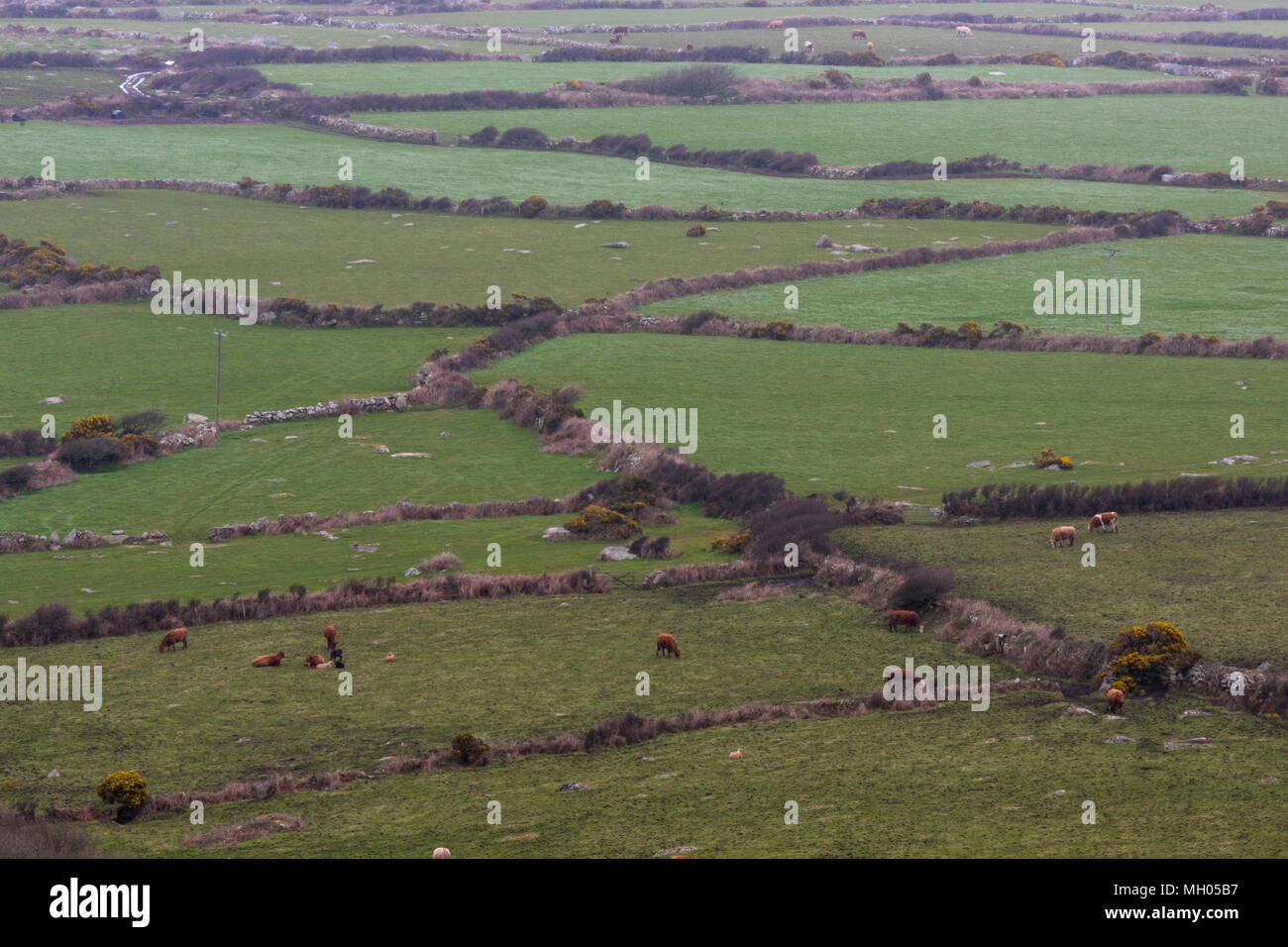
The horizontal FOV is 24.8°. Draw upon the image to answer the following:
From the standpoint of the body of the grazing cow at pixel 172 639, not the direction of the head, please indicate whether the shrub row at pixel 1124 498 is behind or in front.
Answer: behind

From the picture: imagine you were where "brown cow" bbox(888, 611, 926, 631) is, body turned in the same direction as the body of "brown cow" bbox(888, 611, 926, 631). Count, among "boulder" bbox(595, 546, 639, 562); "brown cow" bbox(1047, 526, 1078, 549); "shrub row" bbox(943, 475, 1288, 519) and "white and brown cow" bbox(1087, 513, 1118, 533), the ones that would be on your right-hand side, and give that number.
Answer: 0

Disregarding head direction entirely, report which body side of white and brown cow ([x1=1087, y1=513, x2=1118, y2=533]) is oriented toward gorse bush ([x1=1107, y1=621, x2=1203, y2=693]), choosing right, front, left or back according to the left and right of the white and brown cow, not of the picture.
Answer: left

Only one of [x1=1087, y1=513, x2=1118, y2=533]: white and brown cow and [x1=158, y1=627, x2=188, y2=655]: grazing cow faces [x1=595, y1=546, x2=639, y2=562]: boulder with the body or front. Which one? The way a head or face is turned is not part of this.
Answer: the white and brown cow

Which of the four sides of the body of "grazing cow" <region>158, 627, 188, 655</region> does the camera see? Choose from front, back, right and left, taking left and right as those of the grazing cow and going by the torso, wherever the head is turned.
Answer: left

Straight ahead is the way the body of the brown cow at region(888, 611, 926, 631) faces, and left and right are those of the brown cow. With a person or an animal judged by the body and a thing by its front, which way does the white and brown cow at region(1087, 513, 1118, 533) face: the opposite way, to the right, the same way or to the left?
the opposite way

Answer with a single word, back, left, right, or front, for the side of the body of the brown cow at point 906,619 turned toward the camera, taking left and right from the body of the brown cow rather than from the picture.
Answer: right

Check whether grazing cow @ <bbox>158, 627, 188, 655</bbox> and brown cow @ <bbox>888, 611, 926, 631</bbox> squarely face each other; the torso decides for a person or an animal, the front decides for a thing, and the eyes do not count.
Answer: no

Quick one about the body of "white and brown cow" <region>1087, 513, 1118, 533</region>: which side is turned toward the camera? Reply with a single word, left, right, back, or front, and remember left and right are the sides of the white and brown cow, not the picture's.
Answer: left

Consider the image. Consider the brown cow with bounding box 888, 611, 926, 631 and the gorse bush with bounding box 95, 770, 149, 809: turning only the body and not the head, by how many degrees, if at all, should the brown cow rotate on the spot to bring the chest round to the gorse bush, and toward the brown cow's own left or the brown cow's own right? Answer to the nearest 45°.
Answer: approximately 135° to the brown cow's own right

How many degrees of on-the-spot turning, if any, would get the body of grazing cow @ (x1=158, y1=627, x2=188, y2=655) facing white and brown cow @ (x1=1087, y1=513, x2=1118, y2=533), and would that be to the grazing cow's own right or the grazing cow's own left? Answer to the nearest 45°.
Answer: approximately 180°

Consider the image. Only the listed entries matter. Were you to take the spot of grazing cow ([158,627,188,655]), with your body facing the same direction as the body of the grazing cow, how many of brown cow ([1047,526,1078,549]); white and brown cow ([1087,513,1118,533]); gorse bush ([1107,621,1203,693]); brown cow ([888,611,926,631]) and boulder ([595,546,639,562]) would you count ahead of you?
0
